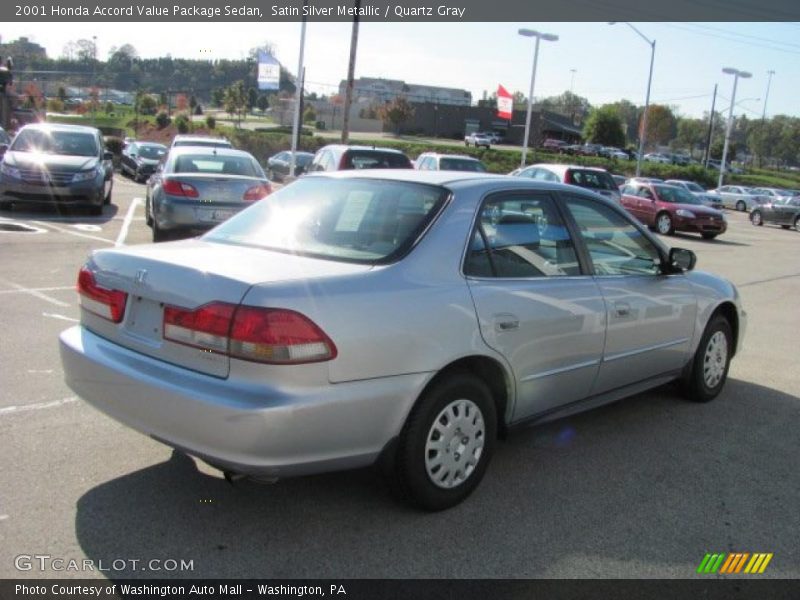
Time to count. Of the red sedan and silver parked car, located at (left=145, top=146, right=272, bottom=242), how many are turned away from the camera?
1

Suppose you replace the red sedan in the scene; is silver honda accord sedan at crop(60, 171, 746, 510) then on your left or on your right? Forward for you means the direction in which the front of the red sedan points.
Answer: on your right

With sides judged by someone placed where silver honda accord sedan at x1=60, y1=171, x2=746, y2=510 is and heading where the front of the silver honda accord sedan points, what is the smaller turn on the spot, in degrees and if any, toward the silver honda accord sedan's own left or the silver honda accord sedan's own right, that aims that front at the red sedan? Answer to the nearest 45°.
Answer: approximately 45° to the silver honda accord sedan's own left

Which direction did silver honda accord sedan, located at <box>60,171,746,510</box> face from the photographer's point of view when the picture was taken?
facing away from the viewer and to the right of the viewer

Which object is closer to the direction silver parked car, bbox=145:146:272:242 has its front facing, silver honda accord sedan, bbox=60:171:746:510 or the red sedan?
the red sedan

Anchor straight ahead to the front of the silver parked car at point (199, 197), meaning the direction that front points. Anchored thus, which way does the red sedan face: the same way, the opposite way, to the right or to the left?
the opposite way

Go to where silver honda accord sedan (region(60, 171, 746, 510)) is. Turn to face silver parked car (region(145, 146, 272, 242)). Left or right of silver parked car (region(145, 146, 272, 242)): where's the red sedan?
right

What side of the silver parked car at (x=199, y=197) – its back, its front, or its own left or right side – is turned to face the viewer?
back

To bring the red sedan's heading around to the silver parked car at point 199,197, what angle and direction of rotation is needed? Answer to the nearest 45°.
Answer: approximately 45° to its right

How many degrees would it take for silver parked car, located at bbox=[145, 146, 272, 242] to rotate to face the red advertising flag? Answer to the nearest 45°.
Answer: approximately 45° to its right

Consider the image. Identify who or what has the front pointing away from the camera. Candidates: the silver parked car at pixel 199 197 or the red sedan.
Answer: the silver parked car
